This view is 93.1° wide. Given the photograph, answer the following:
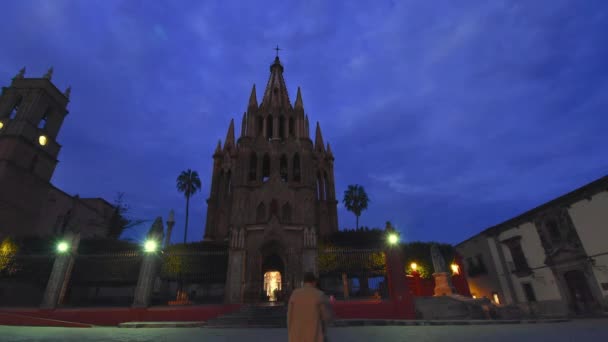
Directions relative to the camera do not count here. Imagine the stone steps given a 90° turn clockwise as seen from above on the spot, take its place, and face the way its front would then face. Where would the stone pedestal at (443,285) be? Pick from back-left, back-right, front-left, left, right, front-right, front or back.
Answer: back

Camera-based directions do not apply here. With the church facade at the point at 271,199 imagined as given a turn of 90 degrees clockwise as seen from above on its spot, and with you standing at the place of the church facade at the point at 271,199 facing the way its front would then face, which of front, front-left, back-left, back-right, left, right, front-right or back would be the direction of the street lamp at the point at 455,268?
back

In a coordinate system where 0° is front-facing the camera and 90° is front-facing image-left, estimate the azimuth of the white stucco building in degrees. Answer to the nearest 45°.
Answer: approximately 45°

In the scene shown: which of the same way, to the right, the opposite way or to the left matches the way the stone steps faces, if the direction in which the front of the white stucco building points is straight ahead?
to the left

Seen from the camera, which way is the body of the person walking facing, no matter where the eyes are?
away from the camera

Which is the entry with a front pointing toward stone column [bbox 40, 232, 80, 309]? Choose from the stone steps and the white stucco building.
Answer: the white stucco building

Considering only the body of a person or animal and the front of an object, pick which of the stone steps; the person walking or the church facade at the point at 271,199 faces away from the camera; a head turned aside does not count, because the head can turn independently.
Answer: the person walking

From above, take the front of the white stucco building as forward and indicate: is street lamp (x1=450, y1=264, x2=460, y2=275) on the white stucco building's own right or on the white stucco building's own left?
on the white stucco building's own right

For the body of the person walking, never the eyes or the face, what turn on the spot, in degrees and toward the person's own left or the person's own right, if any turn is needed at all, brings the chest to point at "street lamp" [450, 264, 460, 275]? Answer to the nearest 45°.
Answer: approximately 45° to the person's own right

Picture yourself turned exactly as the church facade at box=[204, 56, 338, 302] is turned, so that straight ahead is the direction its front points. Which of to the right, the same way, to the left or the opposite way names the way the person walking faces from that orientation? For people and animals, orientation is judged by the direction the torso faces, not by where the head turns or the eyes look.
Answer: the opposite way

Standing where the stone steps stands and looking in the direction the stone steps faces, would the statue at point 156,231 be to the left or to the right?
on its right

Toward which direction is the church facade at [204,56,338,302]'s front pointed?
toward the camera

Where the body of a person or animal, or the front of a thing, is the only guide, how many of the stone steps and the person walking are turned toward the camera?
1

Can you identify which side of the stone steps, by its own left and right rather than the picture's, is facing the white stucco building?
left

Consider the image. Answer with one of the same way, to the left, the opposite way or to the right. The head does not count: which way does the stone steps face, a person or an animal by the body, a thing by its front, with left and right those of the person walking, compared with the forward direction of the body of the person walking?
the opposite way

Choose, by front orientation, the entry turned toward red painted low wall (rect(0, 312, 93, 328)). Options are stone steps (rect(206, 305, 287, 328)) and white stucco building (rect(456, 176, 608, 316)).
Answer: the white stucco building

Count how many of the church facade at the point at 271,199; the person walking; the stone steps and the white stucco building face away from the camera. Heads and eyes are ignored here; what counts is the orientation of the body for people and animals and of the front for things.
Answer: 1

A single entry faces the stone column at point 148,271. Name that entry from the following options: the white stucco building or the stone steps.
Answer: the white stucco building

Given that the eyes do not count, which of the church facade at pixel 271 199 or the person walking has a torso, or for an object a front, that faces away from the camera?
the person walking

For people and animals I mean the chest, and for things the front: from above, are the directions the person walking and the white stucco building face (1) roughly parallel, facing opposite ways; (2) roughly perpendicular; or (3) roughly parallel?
roughly perpendicular
